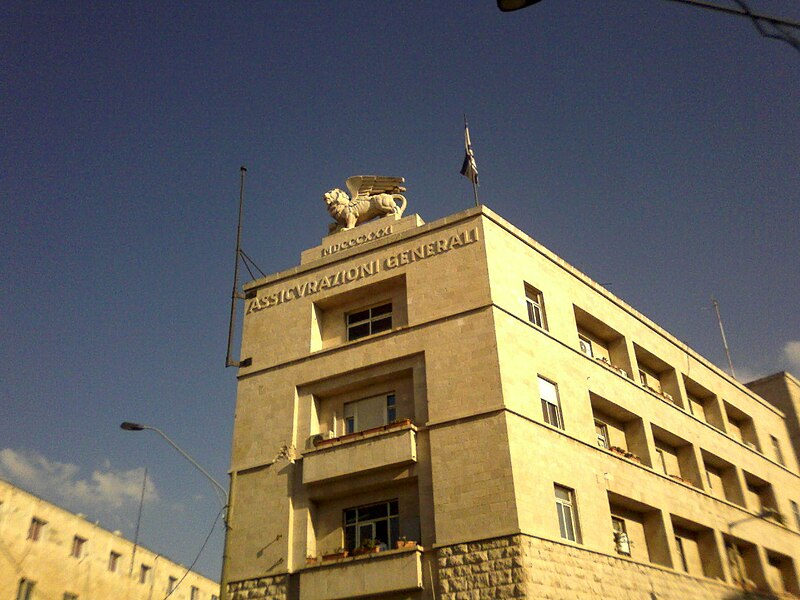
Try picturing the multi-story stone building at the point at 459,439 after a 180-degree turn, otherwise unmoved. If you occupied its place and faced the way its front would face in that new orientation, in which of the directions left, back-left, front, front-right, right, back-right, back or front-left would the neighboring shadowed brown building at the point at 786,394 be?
front

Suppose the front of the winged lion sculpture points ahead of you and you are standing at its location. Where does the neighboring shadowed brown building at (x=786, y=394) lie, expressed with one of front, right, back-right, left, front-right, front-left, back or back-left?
back-right

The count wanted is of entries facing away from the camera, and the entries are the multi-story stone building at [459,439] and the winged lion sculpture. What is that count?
0

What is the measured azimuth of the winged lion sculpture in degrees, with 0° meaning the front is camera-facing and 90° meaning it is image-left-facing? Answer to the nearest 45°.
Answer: approximately 90°

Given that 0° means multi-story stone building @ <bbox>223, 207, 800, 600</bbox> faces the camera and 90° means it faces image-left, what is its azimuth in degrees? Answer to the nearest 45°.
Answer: approximately 45°

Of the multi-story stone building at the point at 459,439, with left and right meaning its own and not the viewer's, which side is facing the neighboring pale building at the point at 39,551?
right
